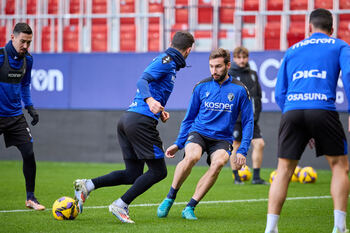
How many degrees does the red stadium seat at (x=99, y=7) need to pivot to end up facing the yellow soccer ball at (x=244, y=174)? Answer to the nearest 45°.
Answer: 0° — it already faces it

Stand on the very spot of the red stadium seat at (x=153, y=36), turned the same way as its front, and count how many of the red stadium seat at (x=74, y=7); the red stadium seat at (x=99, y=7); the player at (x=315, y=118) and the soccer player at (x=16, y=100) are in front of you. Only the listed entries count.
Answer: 2

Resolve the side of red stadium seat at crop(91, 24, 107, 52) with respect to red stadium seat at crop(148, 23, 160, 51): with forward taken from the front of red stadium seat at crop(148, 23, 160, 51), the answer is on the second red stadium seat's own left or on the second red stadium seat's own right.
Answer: on the second red stadium seat's own right

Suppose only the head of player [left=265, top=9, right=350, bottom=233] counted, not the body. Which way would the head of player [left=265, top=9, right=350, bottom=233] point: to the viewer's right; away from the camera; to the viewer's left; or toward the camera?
away from the camera

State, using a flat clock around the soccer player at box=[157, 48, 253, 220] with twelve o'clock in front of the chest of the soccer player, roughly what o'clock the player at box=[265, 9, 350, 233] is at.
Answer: The player is roughly at 11 o'clock from the soccer player.

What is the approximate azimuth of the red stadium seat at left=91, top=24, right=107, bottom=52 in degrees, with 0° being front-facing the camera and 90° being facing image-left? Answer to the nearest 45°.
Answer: approximately 0°

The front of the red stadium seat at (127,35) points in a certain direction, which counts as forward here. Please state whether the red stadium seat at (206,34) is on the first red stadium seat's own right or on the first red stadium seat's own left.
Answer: on the first red stadium seat's own left
